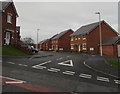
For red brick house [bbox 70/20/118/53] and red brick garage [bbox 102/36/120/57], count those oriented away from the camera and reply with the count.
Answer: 0

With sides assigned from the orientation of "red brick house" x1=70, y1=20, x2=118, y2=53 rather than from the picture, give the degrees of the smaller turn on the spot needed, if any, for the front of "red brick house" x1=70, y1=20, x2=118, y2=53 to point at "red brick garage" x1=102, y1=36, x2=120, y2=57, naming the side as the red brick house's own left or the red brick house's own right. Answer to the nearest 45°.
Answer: approximately 90° to the red brick house's own left

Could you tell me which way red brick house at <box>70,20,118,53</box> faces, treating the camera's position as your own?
facing the viewer and to the left of the viewer

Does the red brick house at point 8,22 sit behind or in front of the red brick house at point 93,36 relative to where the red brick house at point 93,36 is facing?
in front
